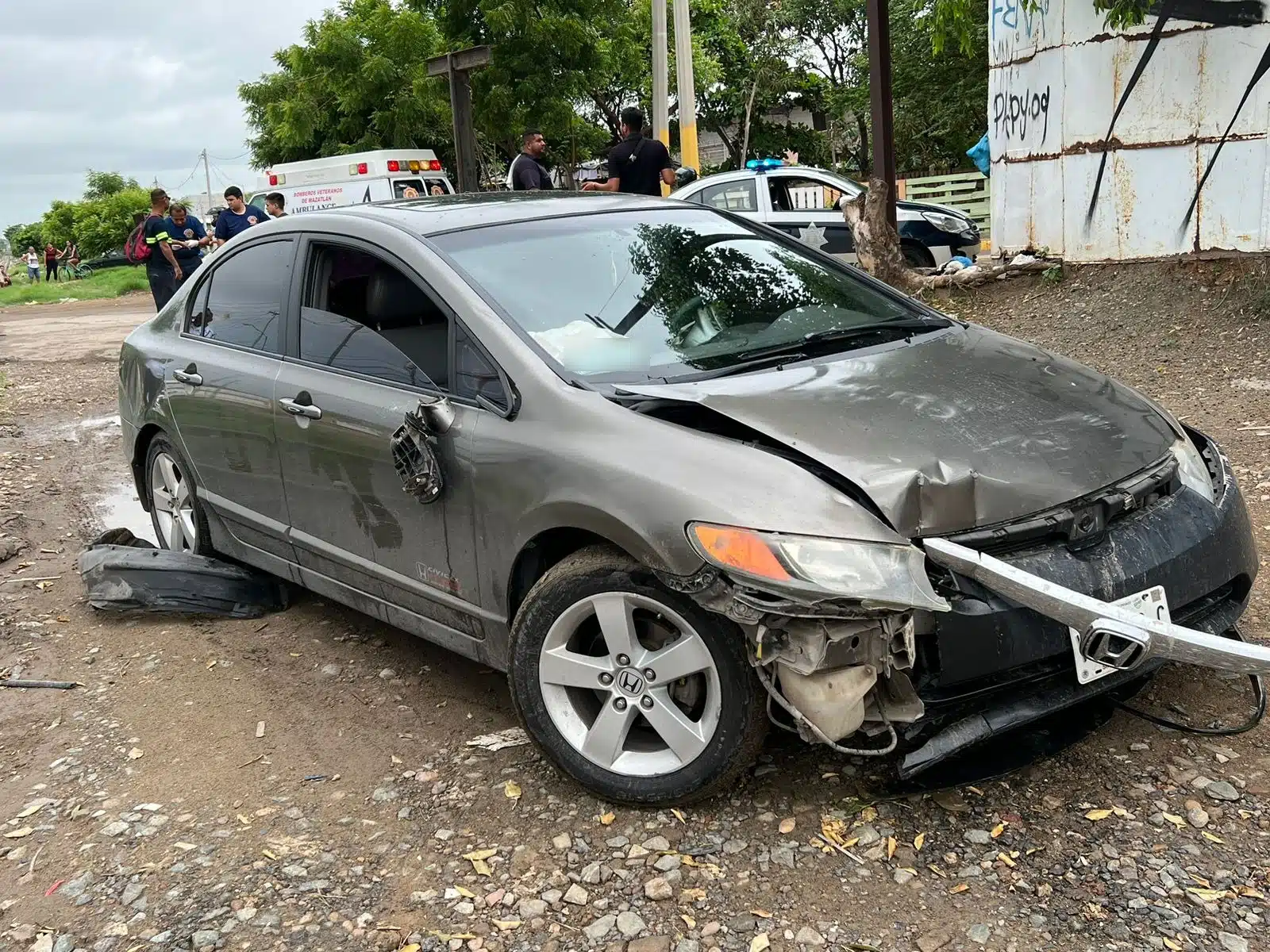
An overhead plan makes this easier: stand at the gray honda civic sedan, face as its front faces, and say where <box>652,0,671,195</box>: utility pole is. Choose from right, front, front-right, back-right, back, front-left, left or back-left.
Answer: back-left

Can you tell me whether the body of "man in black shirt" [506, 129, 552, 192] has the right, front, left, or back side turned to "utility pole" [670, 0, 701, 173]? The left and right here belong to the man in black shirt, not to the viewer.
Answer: left

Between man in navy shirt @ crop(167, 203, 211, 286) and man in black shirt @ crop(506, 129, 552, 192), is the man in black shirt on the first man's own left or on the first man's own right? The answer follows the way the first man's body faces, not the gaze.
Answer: on the first man's own left

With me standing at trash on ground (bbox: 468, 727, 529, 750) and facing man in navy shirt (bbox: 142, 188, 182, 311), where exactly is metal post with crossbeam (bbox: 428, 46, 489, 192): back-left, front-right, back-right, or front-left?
front-right

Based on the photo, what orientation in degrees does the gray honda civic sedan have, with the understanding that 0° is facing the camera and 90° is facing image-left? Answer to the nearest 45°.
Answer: approximately 315°

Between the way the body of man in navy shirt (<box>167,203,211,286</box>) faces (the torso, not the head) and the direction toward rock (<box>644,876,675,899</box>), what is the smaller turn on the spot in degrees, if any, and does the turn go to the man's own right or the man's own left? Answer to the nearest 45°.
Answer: approximately 45° to the man's own left
